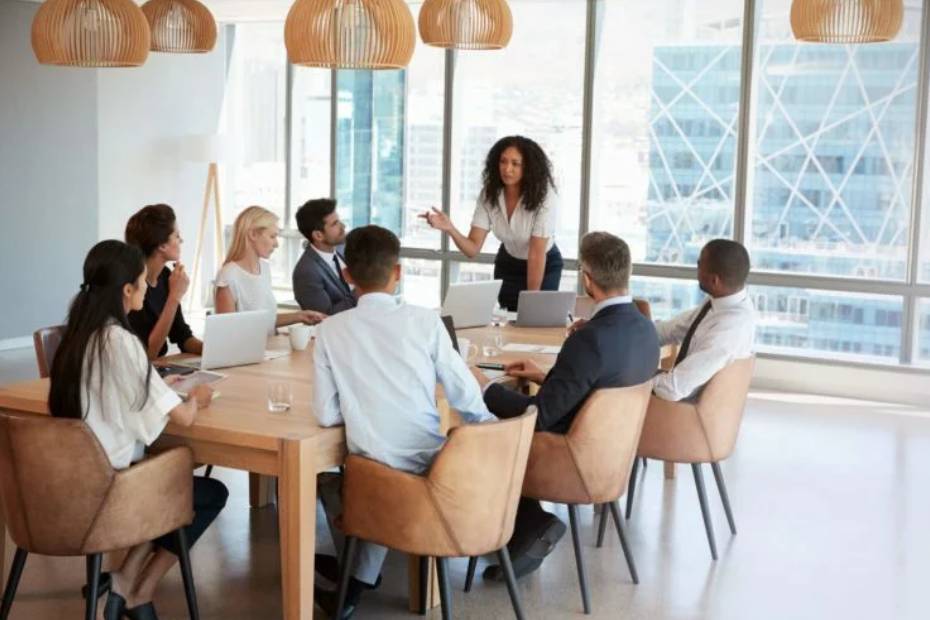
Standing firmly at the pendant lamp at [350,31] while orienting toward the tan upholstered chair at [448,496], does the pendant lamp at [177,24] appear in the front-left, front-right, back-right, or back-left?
back-right

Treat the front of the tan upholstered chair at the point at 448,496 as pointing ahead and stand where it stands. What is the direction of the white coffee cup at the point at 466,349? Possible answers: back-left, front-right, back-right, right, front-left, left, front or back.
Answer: front-right

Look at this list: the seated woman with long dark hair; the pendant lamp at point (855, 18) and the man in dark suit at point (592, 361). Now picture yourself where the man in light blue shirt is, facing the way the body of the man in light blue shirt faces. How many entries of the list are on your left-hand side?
1

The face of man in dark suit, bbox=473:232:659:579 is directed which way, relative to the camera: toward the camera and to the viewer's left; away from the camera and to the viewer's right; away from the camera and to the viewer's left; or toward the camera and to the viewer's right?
away from the camera and to the viewer's left

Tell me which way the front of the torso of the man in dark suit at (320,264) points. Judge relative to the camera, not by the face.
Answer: to the viewer's right

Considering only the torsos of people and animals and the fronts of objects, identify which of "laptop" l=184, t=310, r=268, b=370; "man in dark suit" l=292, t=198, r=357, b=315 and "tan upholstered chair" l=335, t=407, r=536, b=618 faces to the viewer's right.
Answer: the man in dark suit

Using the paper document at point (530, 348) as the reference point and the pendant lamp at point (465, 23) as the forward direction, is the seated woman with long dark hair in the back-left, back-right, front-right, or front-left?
back-left

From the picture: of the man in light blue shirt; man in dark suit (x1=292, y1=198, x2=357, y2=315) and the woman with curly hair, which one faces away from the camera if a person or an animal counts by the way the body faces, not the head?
the man in light blue shirt

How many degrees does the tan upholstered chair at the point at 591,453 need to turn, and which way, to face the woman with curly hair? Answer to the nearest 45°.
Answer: approximately 45° to its right

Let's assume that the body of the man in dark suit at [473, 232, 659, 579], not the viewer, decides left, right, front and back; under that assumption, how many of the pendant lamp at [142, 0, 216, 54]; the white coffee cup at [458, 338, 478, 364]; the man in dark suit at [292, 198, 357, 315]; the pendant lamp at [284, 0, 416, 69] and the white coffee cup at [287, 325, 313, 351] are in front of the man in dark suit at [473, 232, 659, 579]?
5

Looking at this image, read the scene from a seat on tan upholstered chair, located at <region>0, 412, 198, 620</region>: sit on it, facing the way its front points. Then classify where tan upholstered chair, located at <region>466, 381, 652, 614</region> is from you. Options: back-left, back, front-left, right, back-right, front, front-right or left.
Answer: front-right

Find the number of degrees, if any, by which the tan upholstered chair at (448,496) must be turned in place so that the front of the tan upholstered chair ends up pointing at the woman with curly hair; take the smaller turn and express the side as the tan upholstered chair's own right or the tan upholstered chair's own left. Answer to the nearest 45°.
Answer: approximately 45° to the tan upholstered chair's own right

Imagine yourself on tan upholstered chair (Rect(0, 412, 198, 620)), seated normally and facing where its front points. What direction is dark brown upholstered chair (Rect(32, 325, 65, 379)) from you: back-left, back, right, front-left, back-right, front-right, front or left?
front-left

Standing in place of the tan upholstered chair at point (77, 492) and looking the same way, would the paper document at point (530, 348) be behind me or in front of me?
in front

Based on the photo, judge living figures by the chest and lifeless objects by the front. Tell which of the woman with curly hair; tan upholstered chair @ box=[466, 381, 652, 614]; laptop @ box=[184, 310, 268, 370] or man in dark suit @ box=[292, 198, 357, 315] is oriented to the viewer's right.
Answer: the man in dark suit

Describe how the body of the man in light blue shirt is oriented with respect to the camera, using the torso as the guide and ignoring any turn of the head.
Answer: away from the camera

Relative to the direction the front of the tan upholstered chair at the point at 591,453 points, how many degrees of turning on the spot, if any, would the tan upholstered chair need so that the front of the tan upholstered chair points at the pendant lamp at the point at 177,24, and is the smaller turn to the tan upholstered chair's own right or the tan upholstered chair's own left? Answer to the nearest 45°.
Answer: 0° — it already faces it

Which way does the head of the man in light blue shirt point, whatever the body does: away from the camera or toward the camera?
away from the camera

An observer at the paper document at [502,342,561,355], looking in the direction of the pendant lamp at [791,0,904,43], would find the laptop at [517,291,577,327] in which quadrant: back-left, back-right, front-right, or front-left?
front-left
